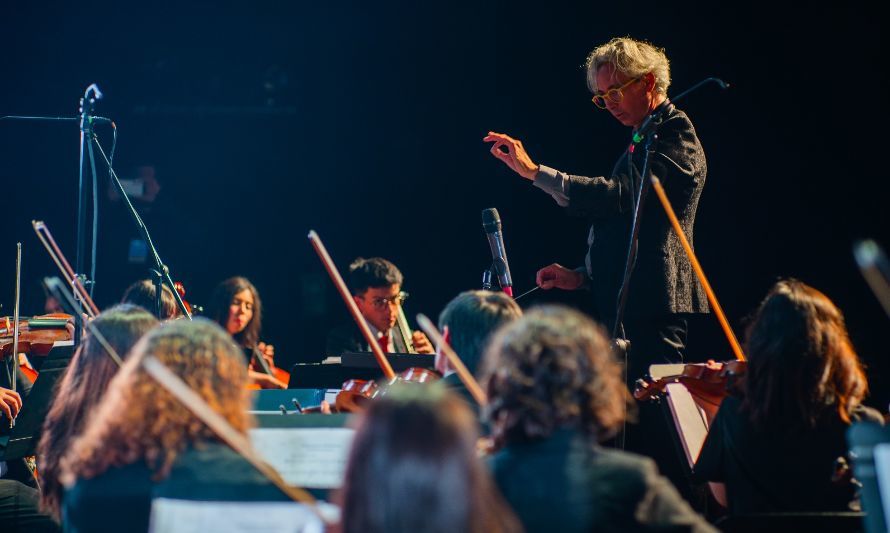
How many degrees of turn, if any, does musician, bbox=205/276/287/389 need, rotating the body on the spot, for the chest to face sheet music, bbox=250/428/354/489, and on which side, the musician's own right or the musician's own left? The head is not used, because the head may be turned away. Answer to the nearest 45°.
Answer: approximately 45° to the musician's own right

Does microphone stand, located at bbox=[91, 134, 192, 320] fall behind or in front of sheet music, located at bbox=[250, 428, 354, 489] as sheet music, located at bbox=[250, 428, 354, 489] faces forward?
behind

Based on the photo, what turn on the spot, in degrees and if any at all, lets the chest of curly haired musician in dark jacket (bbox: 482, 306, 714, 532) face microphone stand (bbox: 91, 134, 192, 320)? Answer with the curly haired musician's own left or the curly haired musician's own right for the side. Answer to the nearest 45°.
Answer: approximately 90° to the curly haired musician's own left

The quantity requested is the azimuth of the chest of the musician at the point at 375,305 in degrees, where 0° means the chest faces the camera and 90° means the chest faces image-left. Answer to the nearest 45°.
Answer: approximately 315°
